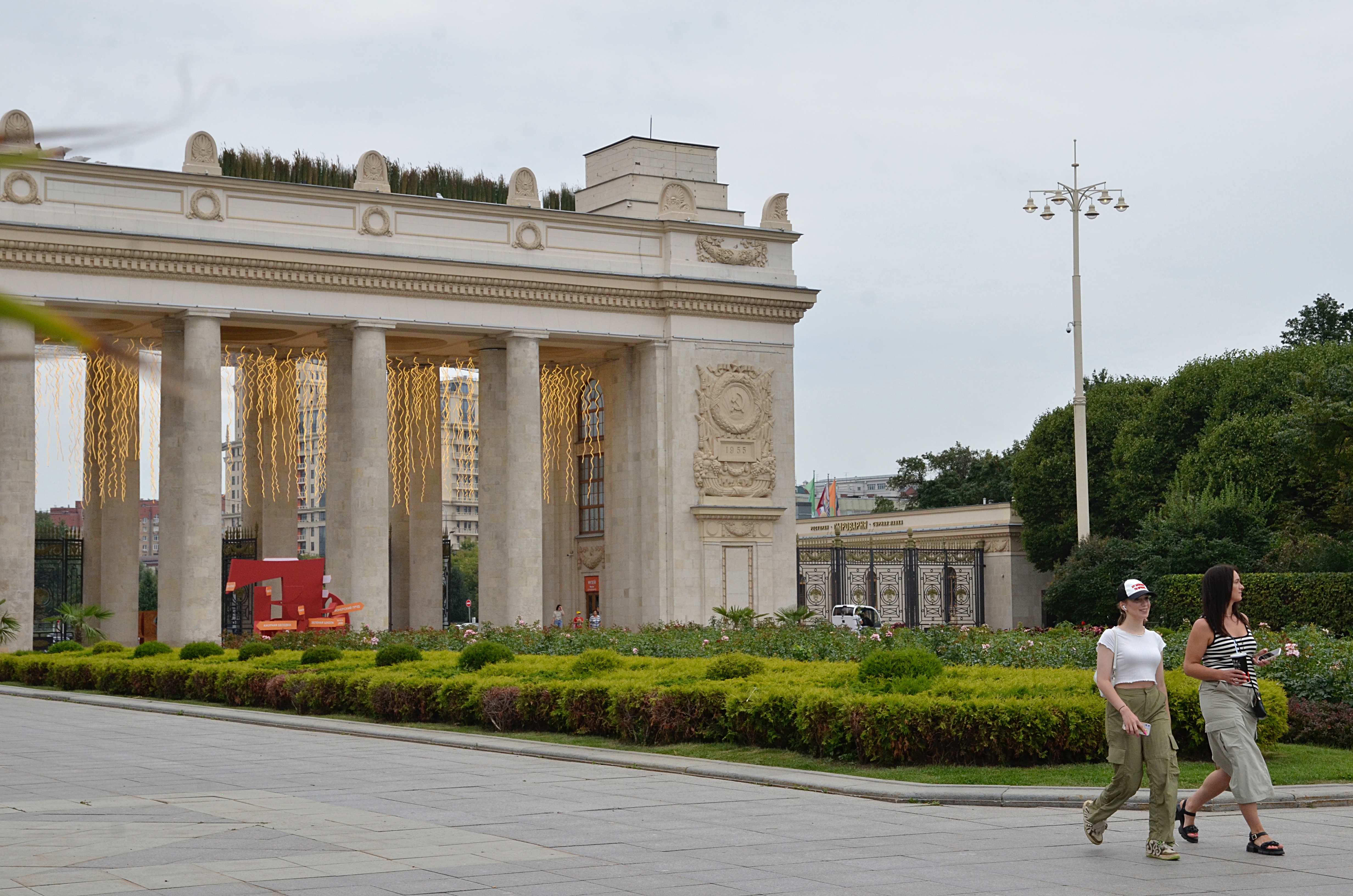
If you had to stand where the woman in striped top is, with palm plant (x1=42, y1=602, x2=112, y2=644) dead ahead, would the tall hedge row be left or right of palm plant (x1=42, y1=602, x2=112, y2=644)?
right

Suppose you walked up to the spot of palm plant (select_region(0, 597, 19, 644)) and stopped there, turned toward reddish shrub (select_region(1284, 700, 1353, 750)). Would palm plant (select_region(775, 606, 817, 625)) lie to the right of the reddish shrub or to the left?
left

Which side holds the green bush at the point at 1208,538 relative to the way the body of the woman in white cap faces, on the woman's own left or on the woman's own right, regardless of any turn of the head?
on the woman's own left

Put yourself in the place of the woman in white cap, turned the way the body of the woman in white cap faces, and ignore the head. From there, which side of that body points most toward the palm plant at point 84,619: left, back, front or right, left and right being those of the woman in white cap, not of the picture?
back

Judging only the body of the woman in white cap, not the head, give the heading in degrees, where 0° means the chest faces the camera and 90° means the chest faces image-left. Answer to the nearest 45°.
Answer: approximately 315°

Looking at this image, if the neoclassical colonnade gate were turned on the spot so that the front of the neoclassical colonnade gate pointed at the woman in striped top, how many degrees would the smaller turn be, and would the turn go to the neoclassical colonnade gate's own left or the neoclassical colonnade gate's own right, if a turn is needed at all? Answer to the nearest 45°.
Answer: approximately 45° to the neoclassical colonnade gate's own right

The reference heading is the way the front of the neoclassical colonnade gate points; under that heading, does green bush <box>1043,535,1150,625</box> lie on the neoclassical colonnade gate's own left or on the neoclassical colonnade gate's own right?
on the neoclassical colonnade gate's own left

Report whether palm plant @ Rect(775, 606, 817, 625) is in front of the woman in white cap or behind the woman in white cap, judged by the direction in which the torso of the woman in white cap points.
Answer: behind

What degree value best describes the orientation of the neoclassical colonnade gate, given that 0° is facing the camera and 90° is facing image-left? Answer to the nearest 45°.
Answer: approximately 315°
